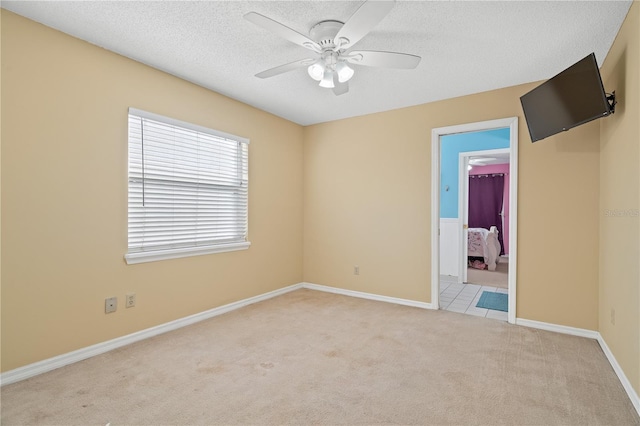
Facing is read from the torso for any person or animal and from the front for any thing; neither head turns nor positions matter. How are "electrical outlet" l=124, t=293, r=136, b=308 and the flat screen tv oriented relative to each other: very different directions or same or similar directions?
very different directions

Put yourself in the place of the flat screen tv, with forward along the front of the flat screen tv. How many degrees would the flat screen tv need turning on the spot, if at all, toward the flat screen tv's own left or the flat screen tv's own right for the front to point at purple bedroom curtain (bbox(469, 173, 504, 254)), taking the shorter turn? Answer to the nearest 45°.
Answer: approximately 135° to the flat screen tv's own right

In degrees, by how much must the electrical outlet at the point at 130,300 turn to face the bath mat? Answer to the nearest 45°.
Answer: approximately 45° to its left

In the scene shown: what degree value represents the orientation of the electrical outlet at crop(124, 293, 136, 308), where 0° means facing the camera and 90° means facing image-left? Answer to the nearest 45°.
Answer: approximately 315°

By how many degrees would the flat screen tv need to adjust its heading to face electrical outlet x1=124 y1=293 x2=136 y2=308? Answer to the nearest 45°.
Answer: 0° — it already faces it

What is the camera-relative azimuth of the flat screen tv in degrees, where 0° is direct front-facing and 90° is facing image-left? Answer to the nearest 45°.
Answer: approximately 45°
